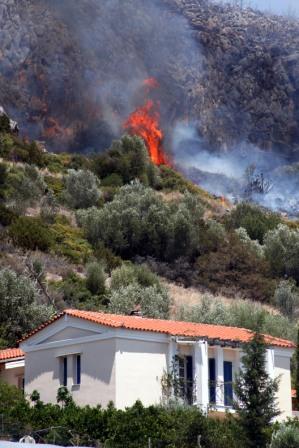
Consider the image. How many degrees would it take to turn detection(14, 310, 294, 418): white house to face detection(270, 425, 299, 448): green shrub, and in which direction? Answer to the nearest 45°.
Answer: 0° — it already faces it

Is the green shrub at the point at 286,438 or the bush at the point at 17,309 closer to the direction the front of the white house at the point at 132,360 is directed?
the green shrub

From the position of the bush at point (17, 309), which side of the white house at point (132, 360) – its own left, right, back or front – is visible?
back

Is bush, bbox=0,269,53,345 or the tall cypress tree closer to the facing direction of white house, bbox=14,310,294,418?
the tall cypress tree

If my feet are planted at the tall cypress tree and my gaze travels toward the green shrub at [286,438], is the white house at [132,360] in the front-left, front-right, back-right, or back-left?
back-right

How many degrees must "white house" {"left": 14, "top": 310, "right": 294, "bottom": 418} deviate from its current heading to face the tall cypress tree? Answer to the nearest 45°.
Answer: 0° — it already faces it

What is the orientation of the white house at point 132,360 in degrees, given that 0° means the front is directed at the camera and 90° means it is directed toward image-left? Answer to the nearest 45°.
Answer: approximately 315°
